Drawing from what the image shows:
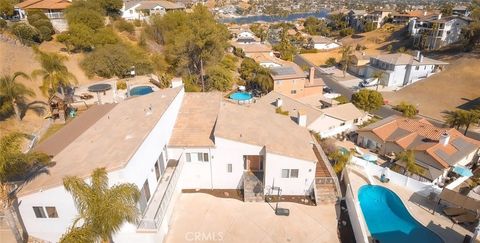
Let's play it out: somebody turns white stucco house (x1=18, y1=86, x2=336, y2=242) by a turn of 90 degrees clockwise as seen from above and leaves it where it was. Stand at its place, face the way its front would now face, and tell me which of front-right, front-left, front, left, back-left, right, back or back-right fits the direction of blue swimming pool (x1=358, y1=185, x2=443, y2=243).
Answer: back

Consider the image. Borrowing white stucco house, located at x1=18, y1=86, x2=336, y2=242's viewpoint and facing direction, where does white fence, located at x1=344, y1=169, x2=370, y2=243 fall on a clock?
The white fence is roughly at 10 o'clock from the white stucco house.

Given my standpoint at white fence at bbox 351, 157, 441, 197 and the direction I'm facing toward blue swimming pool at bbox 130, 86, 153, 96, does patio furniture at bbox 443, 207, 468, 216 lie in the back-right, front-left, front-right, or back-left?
back-left

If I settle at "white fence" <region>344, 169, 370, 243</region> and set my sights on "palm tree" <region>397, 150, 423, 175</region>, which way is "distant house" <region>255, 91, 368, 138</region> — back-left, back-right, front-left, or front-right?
front-left

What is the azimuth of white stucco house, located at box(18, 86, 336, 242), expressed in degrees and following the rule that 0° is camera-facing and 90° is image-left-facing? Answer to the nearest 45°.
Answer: approximately 0°

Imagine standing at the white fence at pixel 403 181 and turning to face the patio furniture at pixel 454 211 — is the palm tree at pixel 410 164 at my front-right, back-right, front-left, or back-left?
back-left

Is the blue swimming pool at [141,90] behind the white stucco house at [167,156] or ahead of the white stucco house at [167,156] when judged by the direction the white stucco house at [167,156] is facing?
behind

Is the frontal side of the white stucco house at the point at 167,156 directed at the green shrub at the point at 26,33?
no

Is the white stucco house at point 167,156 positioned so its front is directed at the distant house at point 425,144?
no

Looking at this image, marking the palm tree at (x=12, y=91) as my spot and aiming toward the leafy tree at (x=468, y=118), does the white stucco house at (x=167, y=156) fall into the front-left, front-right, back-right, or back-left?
front-right

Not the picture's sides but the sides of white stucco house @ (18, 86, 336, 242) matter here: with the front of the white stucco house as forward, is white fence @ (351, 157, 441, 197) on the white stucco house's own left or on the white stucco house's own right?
on the white stucco house's own left

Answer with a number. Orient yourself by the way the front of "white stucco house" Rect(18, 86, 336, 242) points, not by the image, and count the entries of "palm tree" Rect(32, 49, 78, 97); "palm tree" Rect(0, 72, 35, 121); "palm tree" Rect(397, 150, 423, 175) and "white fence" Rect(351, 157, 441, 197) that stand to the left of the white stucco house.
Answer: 2

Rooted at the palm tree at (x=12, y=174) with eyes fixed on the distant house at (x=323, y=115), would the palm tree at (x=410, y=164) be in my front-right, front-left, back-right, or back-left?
front-right
